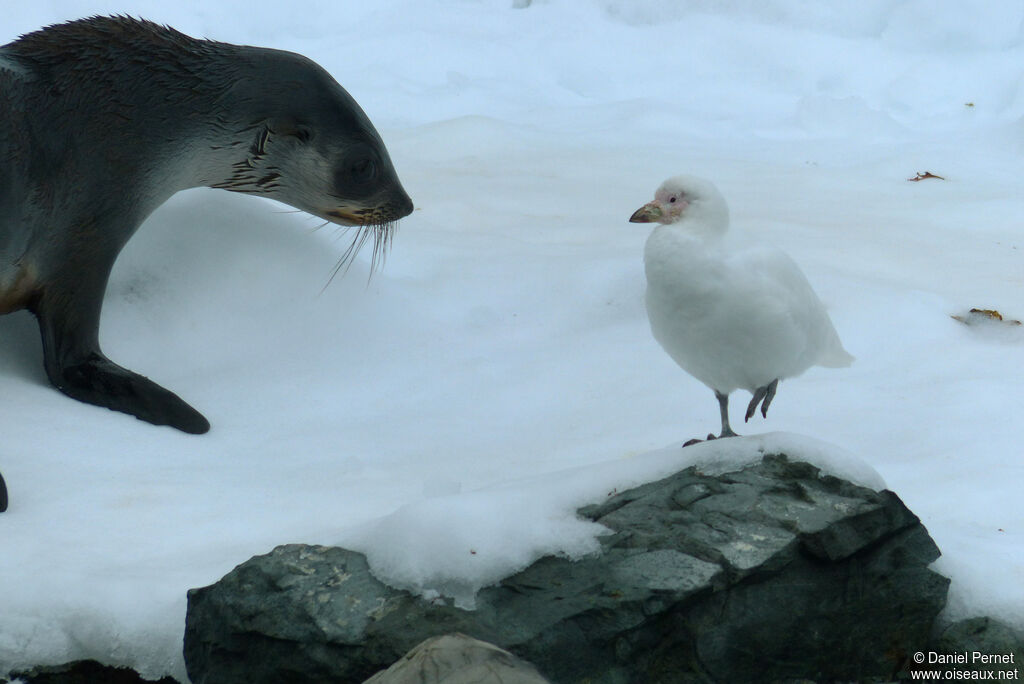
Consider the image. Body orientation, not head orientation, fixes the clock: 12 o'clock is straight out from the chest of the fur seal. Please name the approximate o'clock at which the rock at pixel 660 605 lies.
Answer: The rock is roughly at 2 o'clock from the fur seal.

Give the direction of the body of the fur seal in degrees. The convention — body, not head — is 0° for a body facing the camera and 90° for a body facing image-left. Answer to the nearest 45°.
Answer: approximately 270°

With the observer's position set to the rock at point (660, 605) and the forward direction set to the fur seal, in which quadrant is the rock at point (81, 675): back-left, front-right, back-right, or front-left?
front-left

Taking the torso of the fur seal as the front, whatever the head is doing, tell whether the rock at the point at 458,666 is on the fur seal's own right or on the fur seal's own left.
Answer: on the fur seal's own right

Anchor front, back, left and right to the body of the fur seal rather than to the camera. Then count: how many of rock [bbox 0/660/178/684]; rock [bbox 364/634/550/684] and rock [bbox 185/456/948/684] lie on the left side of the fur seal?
0

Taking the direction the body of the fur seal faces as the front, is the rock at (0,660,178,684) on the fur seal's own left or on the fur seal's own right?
on the fur seal's own right
